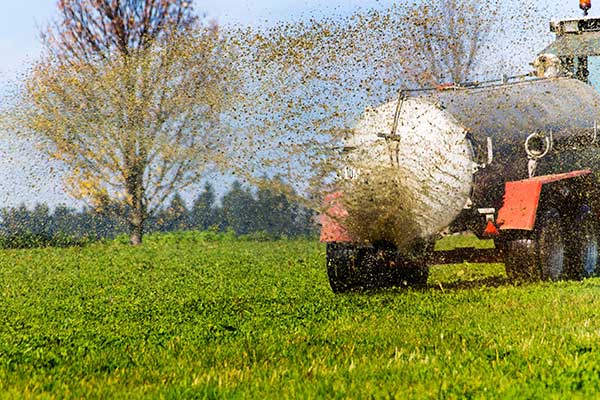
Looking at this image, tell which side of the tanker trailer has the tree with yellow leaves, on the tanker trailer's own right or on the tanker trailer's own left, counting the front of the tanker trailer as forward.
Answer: on the tanker trailer's own left

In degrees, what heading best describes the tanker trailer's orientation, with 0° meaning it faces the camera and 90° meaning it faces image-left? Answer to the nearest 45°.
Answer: approximately 225°
